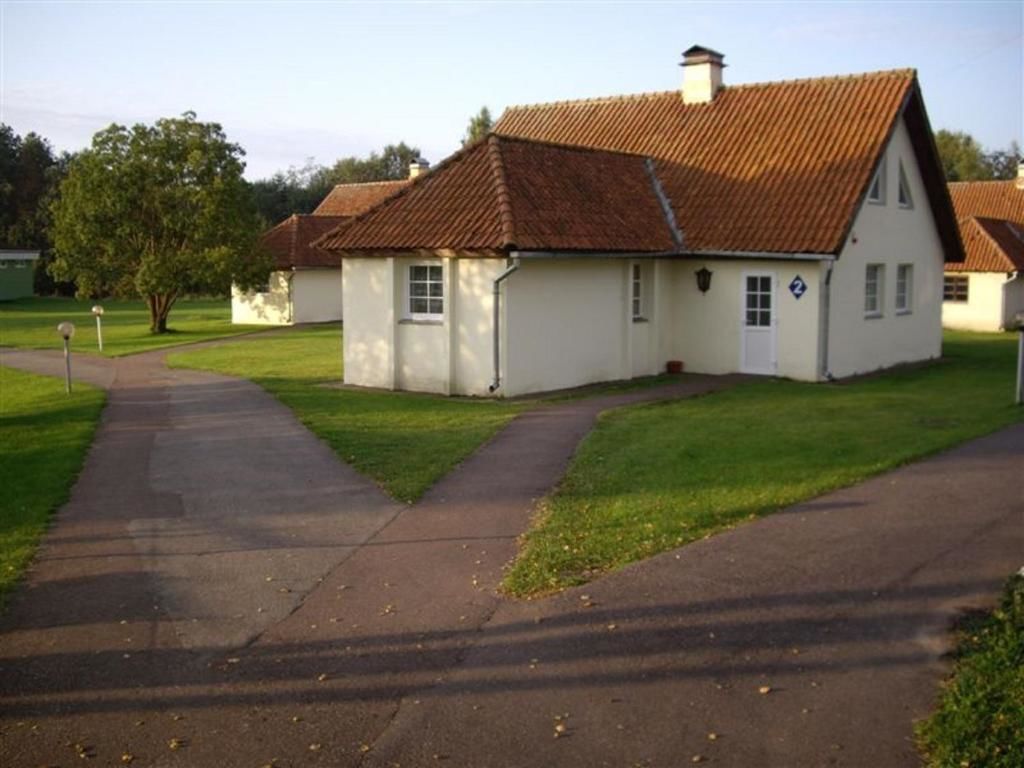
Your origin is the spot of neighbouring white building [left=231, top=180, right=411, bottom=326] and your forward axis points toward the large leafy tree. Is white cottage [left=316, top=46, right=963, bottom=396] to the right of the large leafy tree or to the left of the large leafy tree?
left

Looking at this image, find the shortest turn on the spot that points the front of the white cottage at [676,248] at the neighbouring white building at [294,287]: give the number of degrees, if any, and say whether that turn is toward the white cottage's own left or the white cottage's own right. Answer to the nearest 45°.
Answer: approximately 90° to the white cottage's own right

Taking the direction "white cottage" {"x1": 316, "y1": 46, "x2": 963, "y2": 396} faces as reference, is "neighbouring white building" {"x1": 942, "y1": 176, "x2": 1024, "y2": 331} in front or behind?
behind

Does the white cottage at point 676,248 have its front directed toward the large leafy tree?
no

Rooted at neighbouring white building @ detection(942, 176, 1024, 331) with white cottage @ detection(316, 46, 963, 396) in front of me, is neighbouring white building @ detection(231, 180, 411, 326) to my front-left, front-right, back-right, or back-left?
front-right
